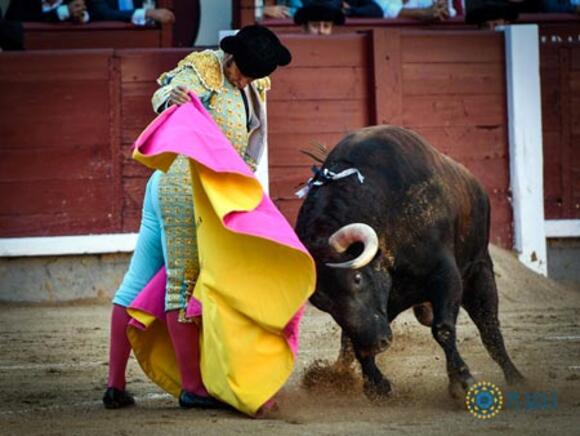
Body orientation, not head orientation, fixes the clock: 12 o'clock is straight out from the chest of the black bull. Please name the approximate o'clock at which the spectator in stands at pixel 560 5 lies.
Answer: The spectator in stands is roughly at 5 o'clock from the black bull.

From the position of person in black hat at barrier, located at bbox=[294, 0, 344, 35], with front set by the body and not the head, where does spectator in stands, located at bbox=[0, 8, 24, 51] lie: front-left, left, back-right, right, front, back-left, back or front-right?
right

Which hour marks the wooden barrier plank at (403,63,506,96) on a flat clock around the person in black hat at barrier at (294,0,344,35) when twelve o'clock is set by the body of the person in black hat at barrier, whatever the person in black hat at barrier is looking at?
The wooden barrier plank is roughly at 9 o'clock from the person in black hat at barrier.

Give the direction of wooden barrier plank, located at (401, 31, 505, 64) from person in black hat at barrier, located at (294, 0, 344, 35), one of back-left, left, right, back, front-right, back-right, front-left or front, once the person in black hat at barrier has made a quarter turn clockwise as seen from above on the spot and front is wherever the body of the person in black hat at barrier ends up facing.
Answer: back

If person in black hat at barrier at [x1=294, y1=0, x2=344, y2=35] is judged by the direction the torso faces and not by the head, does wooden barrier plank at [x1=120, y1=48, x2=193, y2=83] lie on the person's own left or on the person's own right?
on the person's own right

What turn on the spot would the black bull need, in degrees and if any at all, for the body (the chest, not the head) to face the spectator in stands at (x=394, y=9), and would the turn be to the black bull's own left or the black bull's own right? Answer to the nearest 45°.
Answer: approximately 135° to the black bull's own right

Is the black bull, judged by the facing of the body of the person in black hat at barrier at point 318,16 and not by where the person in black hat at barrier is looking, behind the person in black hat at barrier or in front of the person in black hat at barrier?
in front

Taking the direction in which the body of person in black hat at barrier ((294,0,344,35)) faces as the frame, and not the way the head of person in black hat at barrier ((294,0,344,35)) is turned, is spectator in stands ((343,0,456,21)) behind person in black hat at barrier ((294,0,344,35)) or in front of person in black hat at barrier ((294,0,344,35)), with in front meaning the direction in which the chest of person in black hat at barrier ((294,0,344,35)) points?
behind

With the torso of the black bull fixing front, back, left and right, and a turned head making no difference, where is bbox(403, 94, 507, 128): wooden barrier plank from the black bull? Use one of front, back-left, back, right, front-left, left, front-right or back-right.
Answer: back-right

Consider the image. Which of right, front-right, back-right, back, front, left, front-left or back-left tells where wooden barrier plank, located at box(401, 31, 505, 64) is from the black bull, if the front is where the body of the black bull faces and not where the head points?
back-right

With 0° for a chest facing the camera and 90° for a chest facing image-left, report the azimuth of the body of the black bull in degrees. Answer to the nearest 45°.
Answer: approximately 45°

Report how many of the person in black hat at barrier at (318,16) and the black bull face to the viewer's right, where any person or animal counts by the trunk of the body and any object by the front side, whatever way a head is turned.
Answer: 0

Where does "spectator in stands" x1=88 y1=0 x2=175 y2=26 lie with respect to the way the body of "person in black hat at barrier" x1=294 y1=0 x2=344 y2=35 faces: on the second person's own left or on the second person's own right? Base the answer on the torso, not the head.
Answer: on the second person's own right
